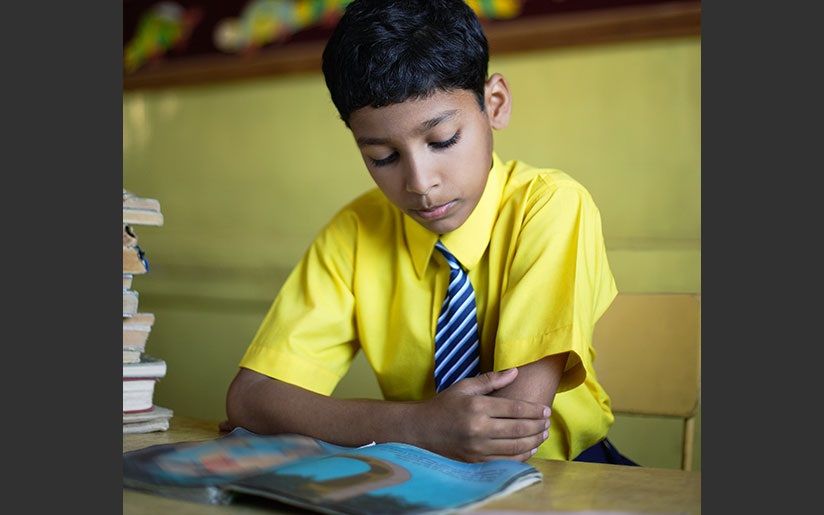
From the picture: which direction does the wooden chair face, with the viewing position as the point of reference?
facing the viewer

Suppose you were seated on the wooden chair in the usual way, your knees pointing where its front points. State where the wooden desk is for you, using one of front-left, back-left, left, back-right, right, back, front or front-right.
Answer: front

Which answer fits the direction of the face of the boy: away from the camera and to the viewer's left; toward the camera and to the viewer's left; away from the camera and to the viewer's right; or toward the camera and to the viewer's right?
toward the camera and to the viewer's left

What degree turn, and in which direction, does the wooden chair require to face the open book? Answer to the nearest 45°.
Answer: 0° — it already faces it
